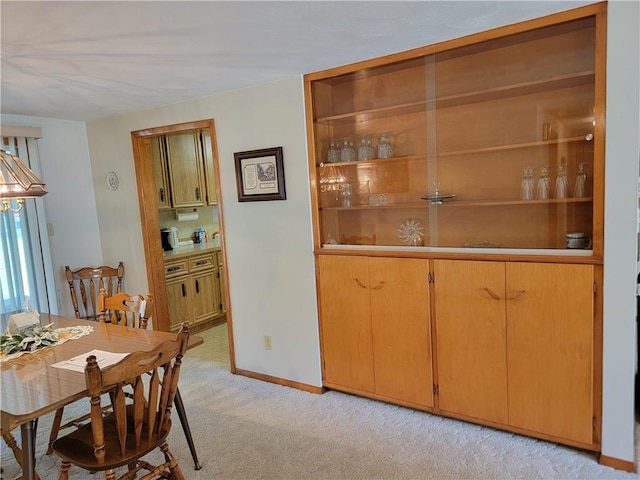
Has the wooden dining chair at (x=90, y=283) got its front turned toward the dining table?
yes

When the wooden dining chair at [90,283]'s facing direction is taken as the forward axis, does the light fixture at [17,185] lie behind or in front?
in front

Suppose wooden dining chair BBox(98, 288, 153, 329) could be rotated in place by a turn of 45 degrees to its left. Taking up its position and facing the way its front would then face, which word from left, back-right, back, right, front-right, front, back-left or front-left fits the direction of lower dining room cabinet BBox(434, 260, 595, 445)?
front-left

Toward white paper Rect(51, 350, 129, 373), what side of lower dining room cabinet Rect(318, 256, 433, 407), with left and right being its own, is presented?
front

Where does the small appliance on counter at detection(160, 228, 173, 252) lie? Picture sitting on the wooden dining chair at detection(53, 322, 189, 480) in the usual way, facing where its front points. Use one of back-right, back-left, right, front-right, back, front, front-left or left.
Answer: front-right

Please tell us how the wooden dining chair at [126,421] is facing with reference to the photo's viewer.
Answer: facing away from the viewer and to the left of the viewer

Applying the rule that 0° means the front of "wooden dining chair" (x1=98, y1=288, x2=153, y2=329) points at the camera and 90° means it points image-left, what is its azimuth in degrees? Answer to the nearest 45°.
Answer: approximately 45°

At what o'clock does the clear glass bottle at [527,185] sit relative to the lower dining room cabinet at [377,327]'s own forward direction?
The clear glass bottle is roughly at 8 o'clock from the lower dining room cabinet.

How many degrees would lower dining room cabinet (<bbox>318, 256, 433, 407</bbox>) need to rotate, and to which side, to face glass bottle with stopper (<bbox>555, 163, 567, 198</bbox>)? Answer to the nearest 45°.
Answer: approximately 135° to its left

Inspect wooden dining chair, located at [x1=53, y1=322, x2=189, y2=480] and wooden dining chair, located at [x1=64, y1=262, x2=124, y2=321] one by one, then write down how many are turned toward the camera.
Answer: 1

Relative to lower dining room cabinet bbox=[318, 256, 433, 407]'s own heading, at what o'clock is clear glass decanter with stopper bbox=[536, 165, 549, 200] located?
The clear glass decanter with stopper is roughly at 8 o'clock from the lower dining room cabinet.

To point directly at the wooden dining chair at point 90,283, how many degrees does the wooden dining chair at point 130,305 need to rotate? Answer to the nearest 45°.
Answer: approximately 135° to its right

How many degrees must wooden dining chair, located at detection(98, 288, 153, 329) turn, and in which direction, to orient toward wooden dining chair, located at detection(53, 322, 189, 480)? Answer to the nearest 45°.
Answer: approximately 45° to its left

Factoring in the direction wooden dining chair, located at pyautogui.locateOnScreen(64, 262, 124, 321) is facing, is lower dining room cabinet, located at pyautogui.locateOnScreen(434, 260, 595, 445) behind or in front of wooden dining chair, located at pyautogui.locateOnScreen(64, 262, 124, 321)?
in front
